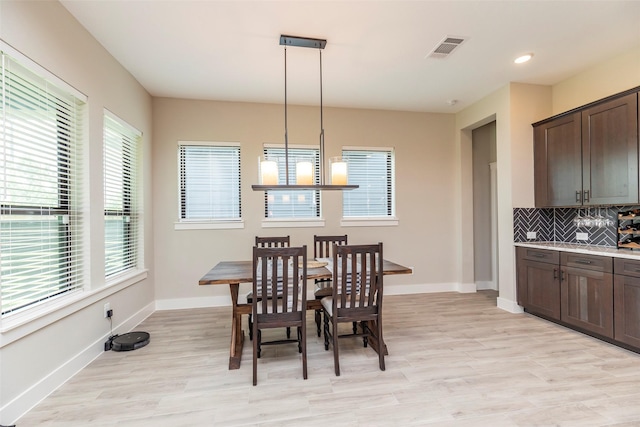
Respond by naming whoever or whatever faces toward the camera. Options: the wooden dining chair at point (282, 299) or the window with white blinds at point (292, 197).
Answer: the window with white blinds

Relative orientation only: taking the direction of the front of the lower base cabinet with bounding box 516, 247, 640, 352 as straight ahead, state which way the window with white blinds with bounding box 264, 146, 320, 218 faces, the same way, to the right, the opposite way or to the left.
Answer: to the left

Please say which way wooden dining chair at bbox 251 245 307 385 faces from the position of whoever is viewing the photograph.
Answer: facing away from the viewer

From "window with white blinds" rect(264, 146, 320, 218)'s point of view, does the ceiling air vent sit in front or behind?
in front

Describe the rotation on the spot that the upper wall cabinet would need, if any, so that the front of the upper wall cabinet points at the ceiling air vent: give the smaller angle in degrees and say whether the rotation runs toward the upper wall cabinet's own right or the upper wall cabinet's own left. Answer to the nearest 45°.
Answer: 0° — it already faces it

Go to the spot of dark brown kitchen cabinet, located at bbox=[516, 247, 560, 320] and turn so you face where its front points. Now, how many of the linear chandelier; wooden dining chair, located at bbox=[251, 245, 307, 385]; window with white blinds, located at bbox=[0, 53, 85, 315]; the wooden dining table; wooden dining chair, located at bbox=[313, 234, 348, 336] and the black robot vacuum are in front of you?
6

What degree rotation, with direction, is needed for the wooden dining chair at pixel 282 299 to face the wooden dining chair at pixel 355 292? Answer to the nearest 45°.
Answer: approximately 90° to its right

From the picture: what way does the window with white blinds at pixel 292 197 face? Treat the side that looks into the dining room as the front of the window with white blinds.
toward the camera

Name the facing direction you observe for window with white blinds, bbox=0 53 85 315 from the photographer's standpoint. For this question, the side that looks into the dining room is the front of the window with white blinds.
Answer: facing the viewer and to the right of the viewer

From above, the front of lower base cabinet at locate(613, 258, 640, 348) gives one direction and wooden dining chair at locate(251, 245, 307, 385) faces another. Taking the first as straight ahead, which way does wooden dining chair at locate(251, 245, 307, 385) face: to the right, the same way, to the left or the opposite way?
to the right

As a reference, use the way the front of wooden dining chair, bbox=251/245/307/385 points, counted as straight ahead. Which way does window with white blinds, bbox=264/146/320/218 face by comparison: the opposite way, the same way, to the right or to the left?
the opposite way

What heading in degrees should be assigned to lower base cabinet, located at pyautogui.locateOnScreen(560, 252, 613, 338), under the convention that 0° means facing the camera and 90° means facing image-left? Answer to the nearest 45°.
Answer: approximately 45°

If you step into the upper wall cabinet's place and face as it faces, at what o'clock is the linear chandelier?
The linear chandelier is roughly at 12 o'clock from the upper wall cabinet.

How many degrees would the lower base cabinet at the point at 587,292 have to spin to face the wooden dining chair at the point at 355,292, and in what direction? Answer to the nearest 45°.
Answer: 0° — it already faces it

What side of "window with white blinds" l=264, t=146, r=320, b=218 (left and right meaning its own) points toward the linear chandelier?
front
